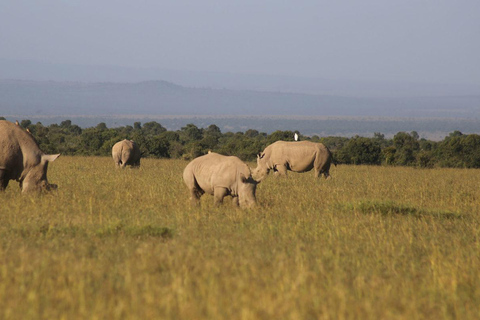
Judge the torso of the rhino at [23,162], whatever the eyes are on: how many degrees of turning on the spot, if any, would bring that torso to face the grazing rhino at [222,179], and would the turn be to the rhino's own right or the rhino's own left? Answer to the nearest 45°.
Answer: approximately 45° to the rhino's own right

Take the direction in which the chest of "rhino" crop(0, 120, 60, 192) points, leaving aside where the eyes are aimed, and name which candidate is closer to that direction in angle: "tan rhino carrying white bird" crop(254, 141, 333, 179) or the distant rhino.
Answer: the tan rhino carrying white bird

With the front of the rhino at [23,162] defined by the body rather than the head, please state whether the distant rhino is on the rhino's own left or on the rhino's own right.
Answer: on the rhino's own left

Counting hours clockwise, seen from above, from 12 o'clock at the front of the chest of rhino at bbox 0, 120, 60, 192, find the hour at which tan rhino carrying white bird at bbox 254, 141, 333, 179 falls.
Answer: The tan rhino carrying white bird is roughly at 11 o'clock from the rhino.

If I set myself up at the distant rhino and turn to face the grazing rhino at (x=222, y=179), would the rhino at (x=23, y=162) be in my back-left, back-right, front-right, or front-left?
front-right

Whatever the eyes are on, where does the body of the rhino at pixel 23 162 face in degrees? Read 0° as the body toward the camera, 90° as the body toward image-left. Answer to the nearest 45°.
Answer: approximately 270°

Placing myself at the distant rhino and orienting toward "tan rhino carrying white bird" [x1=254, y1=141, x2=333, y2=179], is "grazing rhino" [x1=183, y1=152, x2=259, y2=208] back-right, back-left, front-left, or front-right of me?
front-right

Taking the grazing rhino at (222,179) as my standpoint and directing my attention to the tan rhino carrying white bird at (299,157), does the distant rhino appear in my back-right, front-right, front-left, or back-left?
front-left
